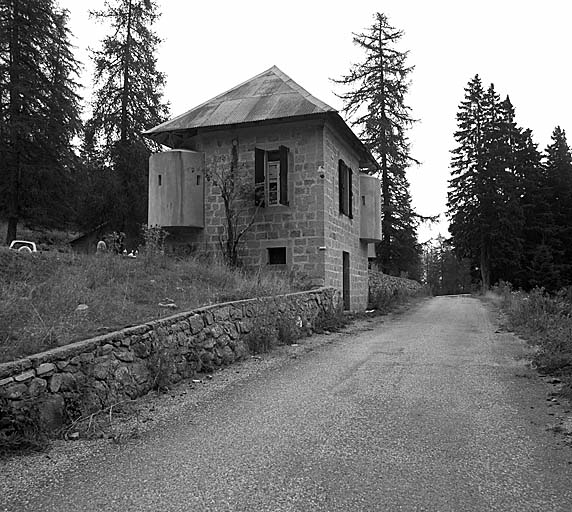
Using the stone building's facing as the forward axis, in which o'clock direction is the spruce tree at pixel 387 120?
The spruce tree is roughly at 10 o'clock from the stone building.

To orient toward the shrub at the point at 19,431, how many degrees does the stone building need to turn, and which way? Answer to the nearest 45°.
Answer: approximately 90° to its right

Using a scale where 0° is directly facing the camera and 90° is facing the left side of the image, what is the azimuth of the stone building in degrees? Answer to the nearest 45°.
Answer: approximately 270°

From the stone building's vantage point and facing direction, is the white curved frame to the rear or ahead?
to the rear

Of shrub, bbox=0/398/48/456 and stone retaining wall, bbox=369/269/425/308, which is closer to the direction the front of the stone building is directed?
the stone retaining wall

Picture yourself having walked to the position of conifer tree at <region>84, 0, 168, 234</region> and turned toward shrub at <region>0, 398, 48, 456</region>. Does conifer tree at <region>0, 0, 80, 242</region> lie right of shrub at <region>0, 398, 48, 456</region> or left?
right

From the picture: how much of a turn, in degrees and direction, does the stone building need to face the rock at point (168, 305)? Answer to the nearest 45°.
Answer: approximately 90° to its right

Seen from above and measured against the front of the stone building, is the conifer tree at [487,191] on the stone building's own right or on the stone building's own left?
on the stone building's own left

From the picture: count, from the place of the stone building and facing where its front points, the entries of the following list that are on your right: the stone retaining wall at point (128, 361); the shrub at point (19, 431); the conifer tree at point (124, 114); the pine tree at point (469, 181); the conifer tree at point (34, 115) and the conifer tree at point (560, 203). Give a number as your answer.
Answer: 2

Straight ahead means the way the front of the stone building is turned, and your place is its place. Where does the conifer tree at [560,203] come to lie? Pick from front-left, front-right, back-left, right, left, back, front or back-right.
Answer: front-left
